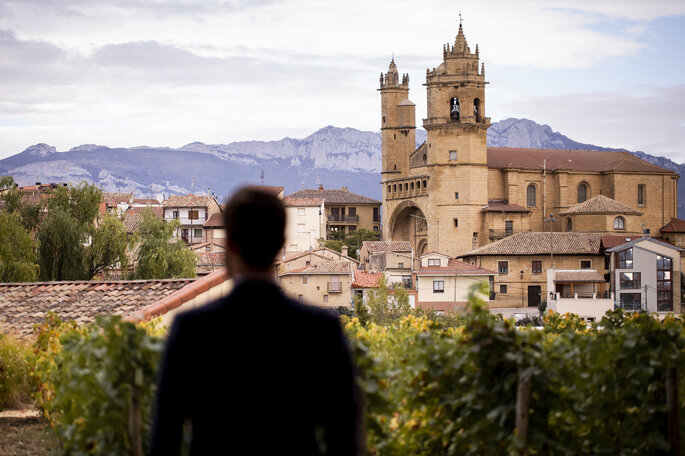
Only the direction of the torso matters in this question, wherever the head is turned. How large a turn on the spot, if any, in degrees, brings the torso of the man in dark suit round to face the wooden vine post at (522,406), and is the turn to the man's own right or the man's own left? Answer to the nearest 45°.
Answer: approximately 45° to the man's own right

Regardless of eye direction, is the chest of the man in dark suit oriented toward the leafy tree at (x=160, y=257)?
yes

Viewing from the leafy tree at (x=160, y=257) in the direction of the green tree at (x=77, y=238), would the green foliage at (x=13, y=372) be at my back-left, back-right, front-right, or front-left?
front-left

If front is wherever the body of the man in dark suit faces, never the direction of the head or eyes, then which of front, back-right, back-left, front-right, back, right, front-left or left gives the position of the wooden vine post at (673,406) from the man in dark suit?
front-right

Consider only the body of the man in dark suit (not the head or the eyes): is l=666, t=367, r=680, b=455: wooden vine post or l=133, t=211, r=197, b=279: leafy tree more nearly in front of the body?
the leafy tree

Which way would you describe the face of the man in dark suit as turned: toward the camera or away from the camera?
away from the camera

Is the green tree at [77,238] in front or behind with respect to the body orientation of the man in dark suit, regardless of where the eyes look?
in front

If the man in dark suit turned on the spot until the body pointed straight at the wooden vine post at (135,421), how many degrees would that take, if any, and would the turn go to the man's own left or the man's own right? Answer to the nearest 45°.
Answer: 0° — they already face it

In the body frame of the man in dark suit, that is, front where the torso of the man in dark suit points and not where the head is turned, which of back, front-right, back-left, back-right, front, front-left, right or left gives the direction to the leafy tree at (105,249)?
front

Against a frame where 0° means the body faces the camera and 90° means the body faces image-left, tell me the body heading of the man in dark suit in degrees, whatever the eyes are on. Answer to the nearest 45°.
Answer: approximately 180°
